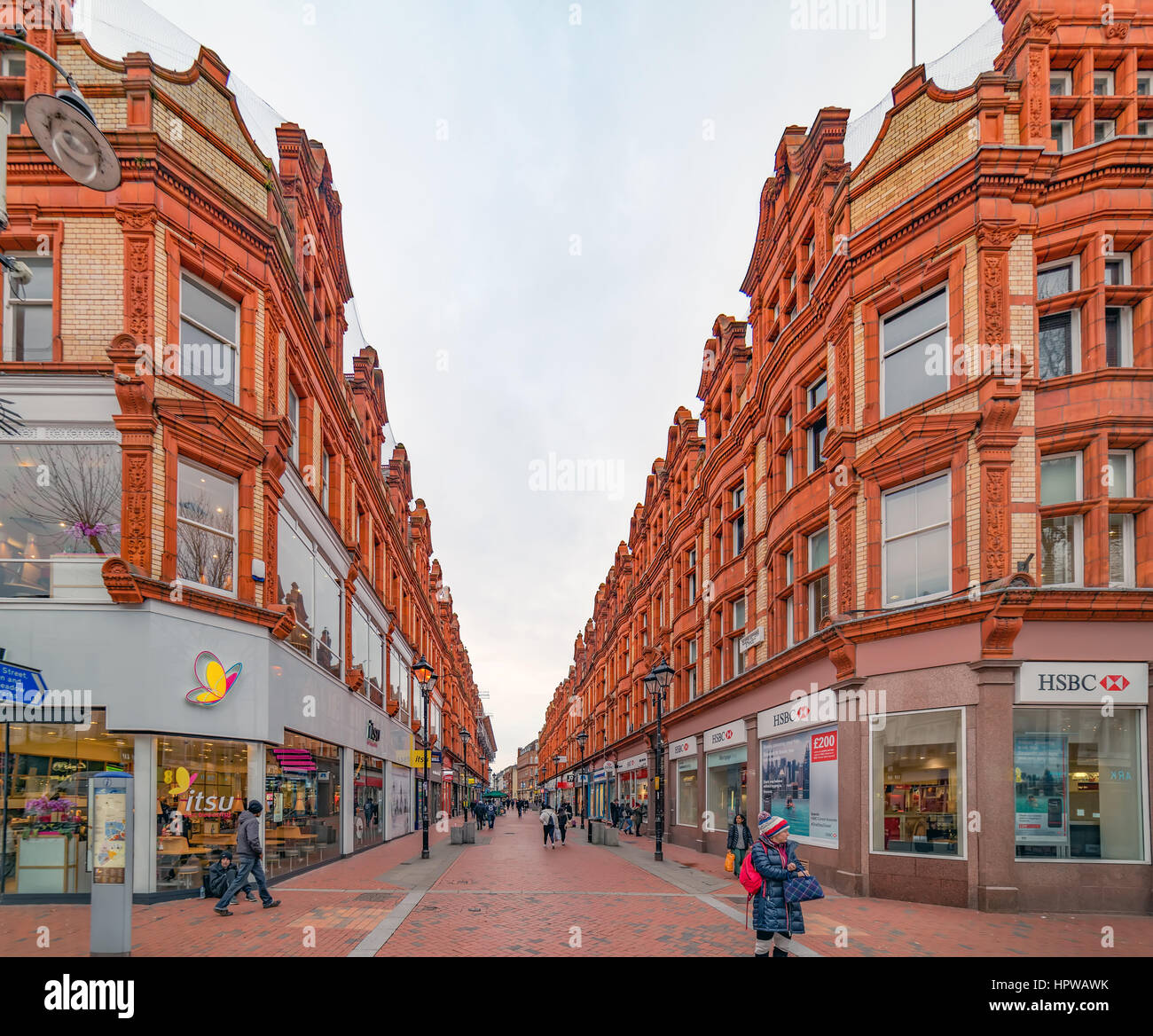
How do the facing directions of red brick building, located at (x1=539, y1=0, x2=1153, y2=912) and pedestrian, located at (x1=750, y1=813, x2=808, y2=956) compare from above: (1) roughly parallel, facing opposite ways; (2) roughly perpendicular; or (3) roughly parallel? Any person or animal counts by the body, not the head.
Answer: roughly perpendicular

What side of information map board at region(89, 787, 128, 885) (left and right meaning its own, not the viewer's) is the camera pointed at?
front

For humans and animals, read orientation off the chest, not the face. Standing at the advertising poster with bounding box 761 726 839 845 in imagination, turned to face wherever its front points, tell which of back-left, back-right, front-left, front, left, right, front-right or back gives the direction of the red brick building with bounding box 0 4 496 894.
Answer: front

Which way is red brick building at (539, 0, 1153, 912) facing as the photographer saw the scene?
facing the viewer and to the left of the viewer

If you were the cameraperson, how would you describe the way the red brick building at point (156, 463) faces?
facing the viewer and to the right of the viewer

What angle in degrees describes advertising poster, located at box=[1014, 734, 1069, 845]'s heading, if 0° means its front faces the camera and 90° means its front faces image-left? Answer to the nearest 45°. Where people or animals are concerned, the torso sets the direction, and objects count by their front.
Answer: approximately 0°

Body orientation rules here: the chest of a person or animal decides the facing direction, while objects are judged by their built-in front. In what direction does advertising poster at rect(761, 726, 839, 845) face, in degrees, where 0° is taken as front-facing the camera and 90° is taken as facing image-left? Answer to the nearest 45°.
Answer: approximately 45°

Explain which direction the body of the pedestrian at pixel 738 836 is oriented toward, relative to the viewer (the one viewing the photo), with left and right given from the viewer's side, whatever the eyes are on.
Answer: facing the viewer

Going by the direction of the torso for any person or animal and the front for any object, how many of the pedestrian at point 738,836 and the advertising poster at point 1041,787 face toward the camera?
2
